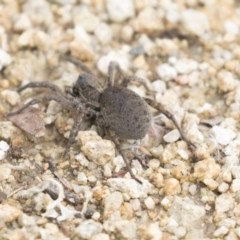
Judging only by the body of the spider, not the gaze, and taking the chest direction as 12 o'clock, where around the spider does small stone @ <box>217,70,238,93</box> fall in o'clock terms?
The small stone is roughly at 4 o'clock from the spider.

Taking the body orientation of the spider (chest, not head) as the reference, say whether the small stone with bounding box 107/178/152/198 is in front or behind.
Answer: behind

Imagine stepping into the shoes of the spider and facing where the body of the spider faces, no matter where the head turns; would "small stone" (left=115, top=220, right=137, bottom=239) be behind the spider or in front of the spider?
behind

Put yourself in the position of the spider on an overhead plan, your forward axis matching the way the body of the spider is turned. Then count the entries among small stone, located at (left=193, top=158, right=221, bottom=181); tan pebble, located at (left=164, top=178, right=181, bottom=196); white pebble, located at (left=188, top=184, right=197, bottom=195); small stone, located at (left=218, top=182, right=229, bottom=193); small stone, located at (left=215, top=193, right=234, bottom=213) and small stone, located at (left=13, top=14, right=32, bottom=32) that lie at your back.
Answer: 5

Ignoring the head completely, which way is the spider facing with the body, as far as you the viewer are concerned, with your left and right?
facing away from the viewer and to the left of the viewer

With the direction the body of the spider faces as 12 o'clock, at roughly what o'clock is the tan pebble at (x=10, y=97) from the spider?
The tan pebble is roughly at 11 o'clock from the spider.

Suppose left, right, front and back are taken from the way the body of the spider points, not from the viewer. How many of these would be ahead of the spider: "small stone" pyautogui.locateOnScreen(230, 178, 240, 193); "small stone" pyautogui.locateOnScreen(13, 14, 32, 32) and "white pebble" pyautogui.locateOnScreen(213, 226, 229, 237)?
1

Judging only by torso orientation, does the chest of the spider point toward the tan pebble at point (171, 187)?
no

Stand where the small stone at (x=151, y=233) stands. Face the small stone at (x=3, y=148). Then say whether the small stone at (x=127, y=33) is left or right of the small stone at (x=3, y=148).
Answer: right

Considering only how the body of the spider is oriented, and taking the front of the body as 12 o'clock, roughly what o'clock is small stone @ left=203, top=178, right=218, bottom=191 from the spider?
The small stone is roughly at 6 o'clock from the spider.

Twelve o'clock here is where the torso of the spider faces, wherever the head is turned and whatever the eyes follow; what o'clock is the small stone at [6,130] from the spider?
The small stone is roughly at 10 o'clock from the spider.

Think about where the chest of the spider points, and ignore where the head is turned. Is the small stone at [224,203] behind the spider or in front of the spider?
behind

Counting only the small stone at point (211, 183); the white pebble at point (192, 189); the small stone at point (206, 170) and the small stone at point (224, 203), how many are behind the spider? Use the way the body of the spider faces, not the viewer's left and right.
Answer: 4

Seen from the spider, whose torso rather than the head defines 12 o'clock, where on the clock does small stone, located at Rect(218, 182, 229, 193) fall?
The small stone is roughly at 6 o'clock from the spider.

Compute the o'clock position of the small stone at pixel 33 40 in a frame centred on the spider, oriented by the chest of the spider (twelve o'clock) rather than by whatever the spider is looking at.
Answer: The small stone is roughly at 12 o'clock from the spider.

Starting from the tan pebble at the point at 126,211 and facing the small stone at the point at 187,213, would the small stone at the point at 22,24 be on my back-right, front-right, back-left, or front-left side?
back-left

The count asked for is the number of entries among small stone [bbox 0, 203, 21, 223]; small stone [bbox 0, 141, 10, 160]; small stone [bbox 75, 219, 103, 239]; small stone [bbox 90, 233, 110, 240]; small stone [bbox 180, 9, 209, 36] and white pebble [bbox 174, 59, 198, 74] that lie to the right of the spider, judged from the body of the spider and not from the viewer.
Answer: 2

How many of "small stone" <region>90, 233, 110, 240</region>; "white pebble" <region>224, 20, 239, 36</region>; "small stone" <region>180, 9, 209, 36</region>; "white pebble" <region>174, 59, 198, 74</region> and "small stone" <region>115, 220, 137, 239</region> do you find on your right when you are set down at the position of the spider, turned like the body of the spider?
3

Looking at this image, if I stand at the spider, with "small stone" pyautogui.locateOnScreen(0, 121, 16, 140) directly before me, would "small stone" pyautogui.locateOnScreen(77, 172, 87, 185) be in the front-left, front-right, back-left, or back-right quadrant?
front-left

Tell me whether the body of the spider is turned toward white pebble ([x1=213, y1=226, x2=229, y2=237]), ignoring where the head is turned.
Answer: no
